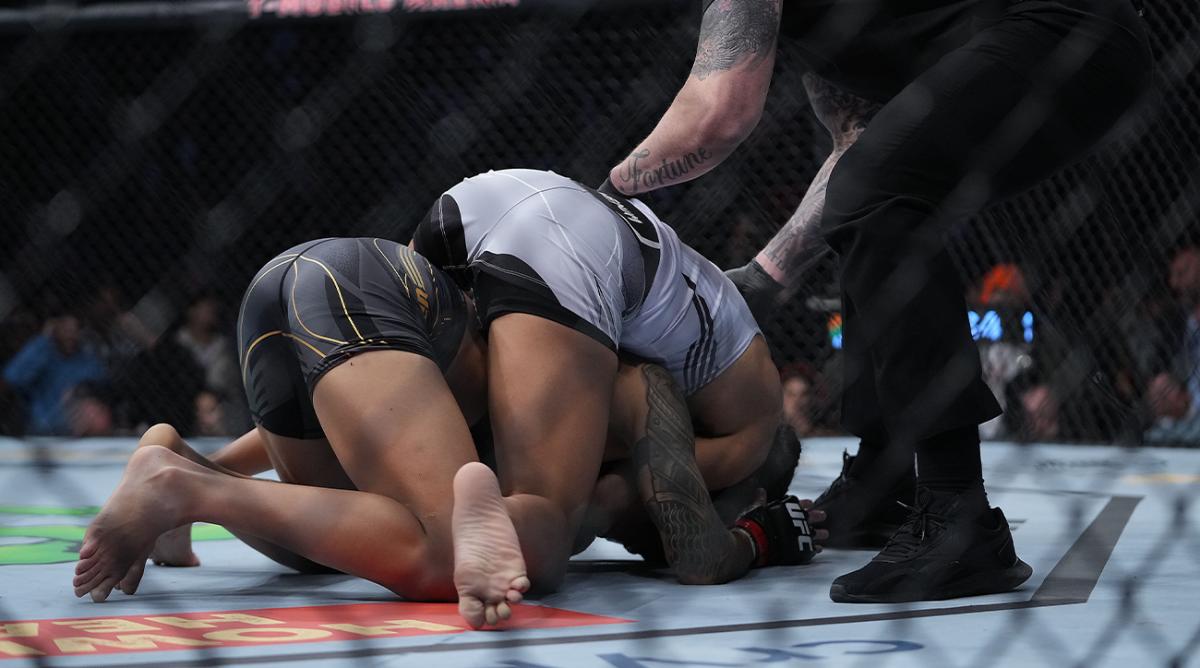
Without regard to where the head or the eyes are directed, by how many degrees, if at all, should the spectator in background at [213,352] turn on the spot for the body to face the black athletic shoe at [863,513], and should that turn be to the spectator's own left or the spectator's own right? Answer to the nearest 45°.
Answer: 0° — they already face it

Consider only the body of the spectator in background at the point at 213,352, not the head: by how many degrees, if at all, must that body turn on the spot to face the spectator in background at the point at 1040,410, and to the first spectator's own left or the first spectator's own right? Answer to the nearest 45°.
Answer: approximately 90° to the first spectator's own left

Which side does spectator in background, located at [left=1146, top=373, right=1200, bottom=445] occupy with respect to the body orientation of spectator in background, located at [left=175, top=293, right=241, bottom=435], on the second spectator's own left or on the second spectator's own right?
on the second spectator's own left

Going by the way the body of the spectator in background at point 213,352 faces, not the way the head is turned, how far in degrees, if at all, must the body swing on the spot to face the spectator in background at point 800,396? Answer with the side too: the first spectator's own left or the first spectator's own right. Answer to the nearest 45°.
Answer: approximately 90° to the first spectator's own left

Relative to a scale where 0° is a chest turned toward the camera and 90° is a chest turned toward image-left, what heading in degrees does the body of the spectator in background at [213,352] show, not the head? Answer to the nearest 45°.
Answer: approximately 0°
